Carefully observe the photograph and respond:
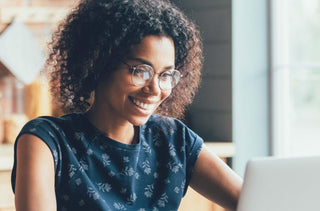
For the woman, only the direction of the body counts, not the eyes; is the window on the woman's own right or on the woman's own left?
on the woman's own left

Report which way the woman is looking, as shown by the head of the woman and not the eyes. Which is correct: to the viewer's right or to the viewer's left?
to the viewer's right

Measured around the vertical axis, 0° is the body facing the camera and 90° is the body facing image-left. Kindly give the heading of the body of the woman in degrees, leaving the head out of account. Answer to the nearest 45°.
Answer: approximately 315°
